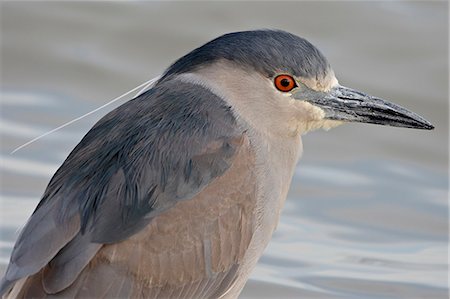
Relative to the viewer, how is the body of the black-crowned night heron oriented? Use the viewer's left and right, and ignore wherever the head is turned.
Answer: facing to the right of the viewer
